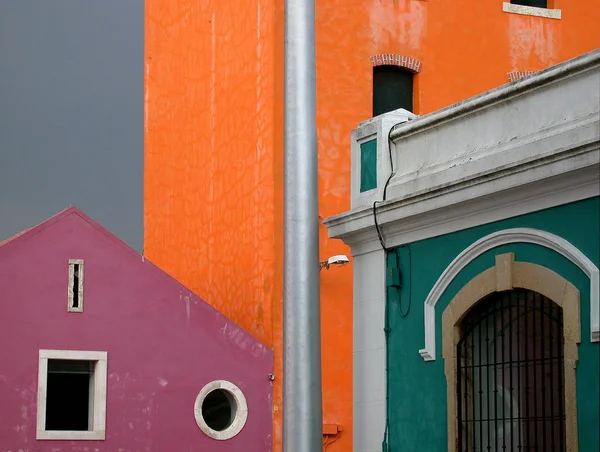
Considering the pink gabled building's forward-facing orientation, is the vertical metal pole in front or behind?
in front

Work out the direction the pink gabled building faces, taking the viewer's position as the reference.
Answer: facing the viewer
